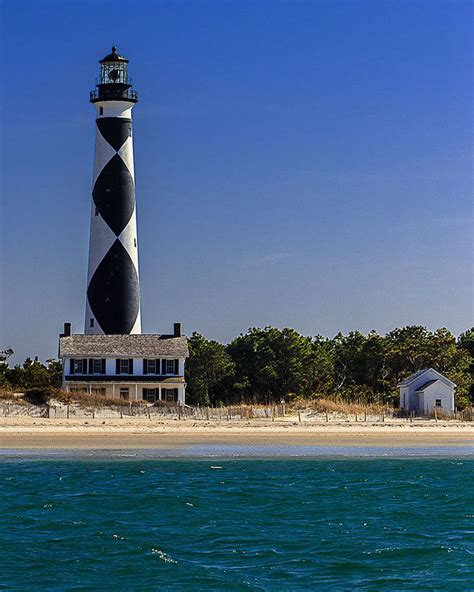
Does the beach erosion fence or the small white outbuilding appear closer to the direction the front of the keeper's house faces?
the beach erosion fence

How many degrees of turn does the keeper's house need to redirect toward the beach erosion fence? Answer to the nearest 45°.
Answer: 0° — it already faces it

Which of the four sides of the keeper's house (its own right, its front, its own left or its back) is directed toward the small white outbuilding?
left

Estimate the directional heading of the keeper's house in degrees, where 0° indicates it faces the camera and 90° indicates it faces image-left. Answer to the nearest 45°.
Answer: approximately 0°
